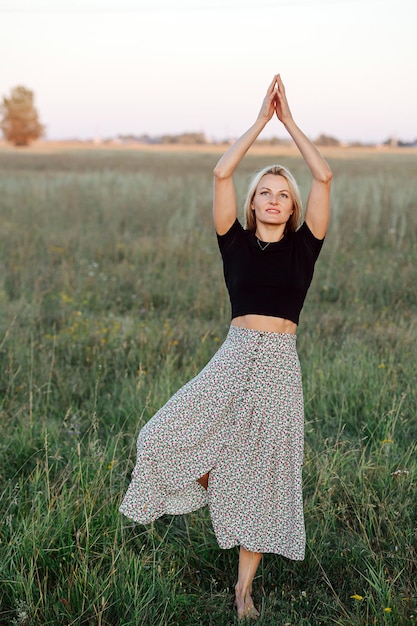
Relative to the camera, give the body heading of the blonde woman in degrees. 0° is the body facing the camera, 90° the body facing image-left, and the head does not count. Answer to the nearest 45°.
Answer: approximately 0°
